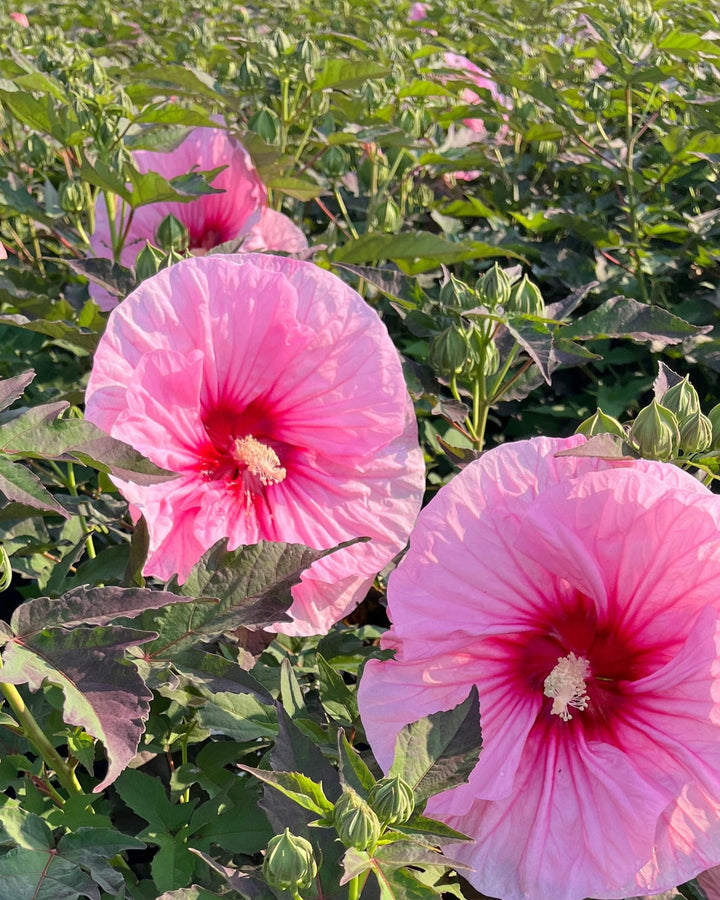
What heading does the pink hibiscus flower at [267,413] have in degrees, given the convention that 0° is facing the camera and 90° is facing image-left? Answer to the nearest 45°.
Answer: approximately 0°

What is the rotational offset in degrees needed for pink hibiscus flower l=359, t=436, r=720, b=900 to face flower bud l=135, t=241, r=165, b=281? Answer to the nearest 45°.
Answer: approximately 135° to its right

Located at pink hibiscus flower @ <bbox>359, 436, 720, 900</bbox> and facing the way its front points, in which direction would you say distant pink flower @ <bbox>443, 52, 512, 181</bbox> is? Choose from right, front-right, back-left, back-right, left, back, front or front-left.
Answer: back

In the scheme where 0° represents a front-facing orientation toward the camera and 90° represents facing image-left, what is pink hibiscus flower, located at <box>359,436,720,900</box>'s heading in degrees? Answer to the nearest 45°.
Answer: approximately 0°

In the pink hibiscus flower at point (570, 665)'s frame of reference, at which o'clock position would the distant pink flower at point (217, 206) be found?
The distant pink flower is roughly at 5 o'clock from the pink hibiscus flower.

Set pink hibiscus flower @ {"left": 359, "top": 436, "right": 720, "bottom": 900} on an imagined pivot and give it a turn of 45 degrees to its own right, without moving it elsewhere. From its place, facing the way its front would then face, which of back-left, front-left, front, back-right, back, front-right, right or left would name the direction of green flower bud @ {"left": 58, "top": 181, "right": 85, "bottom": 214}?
right

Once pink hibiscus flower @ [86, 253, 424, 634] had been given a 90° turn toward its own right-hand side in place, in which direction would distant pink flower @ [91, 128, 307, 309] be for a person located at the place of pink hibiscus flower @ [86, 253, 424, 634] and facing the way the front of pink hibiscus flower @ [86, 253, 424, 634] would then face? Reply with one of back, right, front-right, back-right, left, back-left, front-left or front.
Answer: right

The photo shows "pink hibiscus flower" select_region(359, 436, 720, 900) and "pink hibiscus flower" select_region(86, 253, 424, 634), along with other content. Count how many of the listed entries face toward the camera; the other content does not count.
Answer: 2

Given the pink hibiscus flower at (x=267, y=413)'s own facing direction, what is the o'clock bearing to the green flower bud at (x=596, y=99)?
The green flower bud is roughly at 7 o'clock from the pink hibiscus flower.
